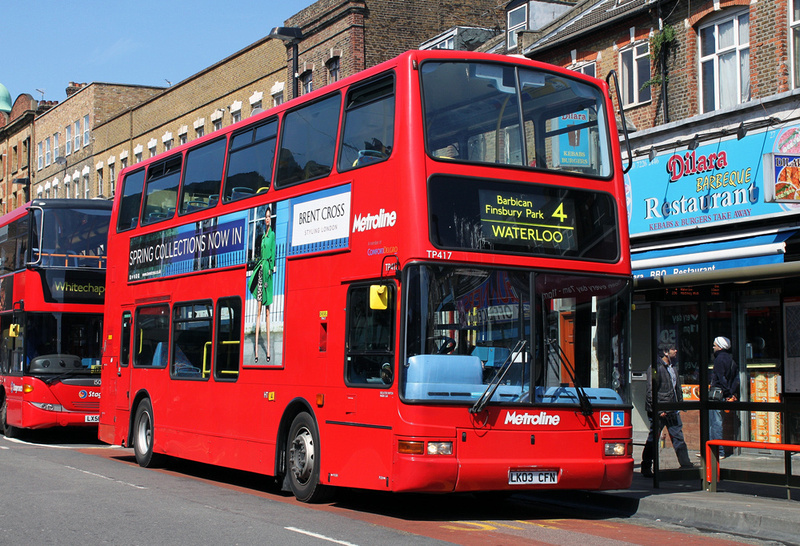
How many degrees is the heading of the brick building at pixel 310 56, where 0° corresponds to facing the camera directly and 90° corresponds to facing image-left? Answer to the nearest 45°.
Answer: approximately 45°

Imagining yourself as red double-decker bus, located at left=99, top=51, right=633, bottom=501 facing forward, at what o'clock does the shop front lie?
The shop front is roughly at 9 o'clock from the red double-decker bus.

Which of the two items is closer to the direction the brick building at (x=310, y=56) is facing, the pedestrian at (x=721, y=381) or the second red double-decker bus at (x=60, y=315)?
the second red double-decker bus

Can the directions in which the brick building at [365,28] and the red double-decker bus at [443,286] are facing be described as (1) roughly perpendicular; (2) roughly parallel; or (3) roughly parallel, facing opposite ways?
roughly perpendicular

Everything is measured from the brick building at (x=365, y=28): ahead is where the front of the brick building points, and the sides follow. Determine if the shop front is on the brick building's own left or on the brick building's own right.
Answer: on the brick building's own left

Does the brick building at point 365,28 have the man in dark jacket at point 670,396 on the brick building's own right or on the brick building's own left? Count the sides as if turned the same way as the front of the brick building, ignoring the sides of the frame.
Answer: on the brick building's own left
